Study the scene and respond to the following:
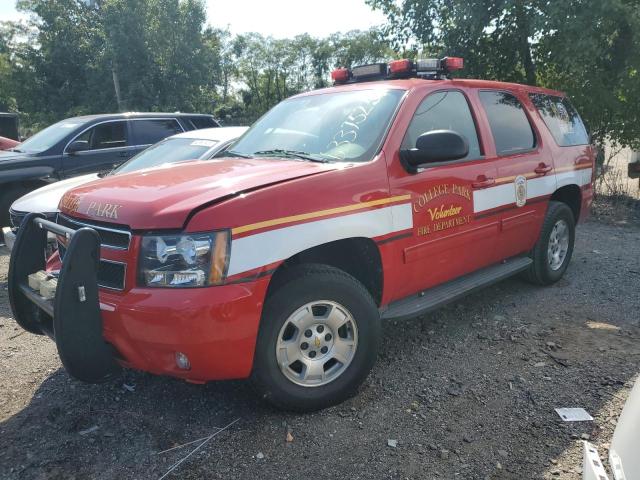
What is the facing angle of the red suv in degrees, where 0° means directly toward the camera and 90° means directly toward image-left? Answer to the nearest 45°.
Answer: approximately 45°

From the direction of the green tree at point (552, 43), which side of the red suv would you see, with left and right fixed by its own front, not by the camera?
back
